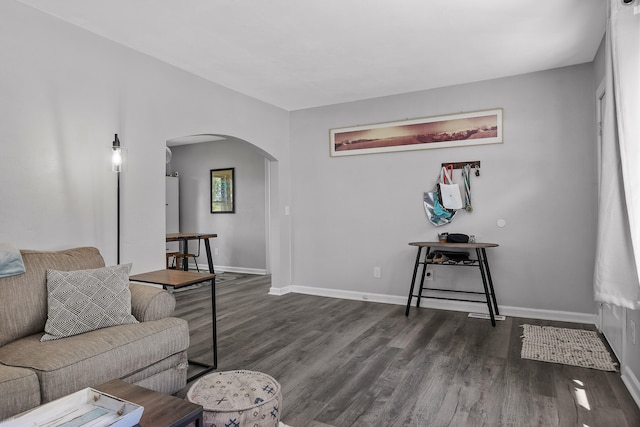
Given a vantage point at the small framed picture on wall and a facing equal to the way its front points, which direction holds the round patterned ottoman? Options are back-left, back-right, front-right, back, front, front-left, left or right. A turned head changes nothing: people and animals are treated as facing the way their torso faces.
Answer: front-left

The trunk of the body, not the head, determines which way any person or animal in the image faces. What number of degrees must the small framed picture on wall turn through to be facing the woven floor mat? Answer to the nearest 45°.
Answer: approximately 90° to its left

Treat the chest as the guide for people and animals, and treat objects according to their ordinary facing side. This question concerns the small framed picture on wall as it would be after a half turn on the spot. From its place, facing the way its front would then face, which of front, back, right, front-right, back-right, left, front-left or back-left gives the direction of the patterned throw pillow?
back-right

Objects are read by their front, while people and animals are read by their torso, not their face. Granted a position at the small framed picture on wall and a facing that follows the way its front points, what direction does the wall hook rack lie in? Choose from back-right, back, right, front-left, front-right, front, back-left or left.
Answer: left

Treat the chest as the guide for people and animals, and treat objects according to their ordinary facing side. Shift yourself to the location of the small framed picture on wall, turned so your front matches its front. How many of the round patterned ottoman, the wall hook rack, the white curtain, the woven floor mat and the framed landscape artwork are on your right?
0

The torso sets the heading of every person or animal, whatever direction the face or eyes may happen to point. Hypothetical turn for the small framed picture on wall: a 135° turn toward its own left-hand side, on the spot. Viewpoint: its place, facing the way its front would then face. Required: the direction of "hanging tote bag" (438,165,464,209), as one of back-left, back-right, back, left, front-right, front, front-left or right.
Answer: front-right

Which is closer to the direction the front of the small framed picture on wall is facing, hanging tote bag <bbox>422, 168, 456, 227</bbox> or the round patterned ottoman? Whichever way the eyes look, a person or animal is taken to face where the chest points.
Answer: the round patterned ottoman

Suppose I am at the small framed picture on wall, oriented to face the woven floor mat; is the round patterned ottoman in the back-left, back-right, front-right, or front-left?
front-right

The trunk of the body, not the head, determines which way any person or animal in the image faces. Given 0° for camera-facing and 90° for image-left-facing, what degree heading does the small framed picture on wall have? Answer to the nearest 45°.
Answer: approximately 45°

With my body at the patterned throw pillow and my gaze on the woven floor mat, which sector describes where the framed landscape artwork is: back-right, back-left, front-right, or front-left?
front-left

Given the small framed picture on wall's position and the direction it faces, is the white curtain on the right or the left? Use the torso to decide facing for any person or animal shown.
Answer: on its left

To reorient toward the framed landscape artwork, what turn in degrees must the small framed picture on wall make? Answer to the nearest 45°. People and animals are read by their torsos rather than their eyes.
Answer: approximately 90° to its left

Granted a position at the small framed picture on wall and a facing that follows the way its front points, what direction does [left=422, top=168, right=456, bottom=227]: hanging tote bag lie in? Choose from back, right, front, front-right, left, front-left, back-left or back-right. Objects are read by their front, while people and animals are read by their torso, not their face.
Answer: left
